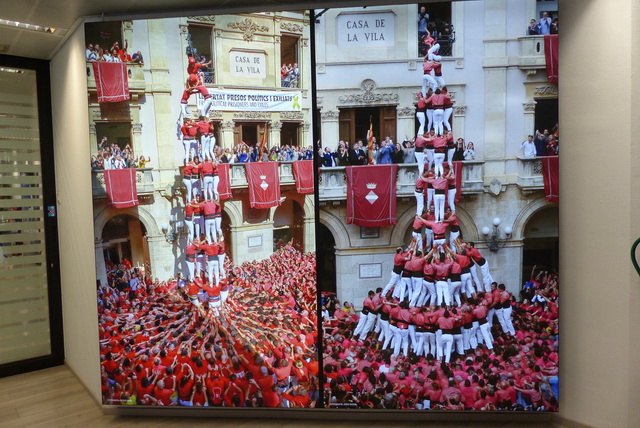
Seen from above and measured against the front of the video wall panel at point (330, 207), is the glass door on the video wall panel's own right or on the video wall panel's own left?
on the video wall panel's own right

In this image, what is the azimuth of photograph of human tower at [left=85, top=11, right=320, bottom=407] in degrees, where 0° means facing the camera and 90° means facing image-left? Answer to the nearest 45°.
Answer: approximately 0°

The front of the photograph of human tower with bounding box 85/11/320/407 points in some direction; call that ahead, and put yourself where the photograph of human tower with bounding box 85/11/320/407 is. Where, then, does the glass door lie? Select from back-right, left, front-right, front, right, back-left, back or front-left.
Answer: back-right
